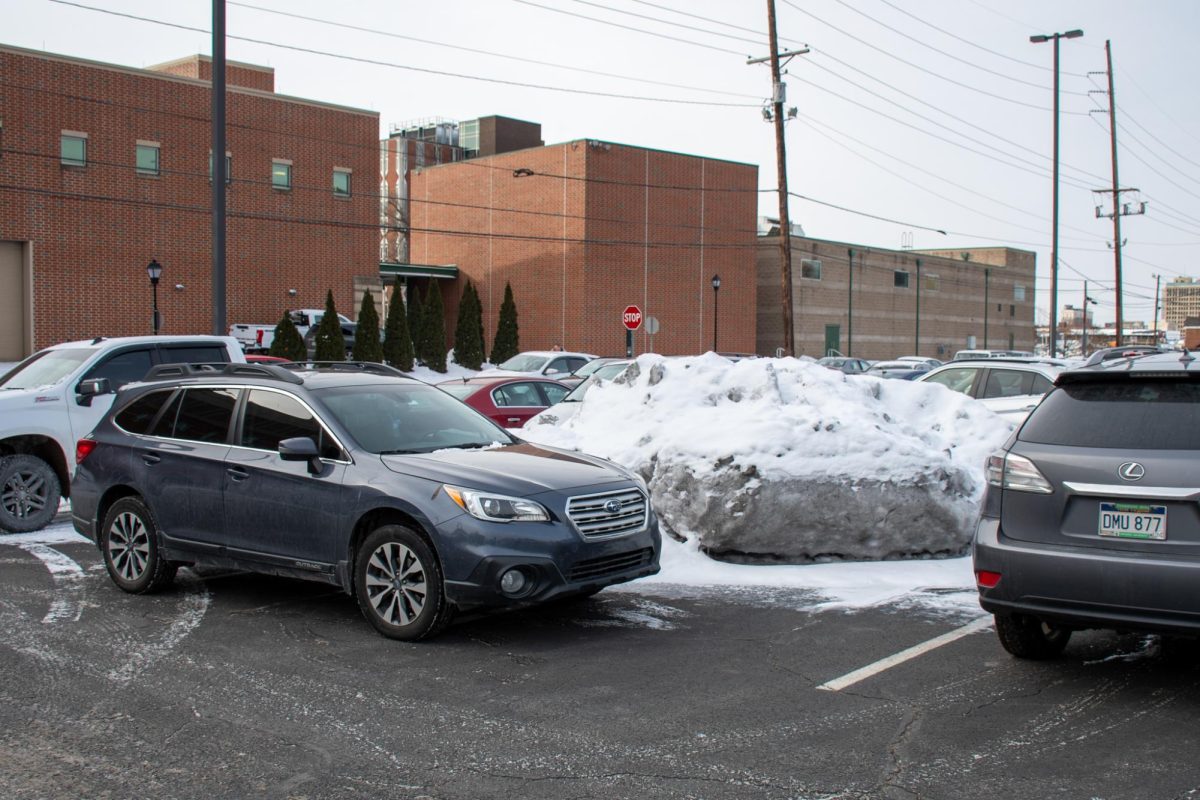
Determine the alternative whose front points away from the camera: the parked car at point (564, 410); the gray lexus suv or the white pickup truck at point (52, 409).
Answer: the gray lexus suv

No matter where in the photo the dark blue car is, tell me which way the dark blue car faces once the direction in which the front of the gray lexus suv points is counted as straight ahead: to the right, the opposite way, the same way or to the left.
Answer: to the right

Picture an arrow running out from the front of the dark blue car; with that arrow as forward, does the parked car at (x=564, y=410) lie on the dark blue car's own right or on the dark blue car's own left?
on the dark blue car's own left

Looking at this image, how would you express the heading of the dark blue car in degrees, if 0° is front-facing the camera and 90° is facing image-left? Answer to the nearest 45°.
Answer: approximately 315°

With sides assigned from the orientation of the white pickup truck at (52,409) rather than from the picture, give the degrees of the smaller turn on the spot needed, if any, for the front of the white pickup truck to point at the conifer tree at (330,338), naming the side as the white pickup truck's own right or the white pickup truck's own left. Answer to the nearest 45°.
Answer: approximately 135° to the white pickup truck's own right

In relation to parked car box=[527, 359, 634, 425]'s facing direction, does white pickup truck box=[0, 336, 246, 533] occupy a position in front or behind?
in front

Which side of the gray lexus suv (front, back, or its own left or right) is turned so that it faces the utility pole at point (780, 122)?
front

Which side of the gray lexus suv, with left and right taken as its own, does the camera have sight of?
back

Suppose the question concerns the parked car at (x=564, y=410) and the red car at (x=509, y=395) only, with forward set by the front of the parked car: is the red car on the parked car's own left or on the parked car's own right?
on the parked car's own right

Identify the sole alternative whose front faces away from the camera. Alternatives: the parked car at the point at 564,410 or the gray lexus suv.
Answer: the gray lexus suv

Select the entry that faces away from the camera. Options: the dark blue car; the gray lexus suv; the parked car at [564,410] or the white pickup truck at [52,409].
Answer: the gray lexus suv

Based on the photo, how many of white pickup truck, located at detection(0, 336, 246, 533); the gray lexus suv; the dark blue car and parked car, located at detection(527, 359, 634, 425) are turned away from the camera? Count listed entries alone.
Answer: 1

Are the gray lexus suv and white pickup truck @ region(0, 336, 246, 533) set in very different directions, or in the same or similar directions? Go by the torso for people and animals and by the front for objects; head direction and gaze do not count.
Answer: very different directions
